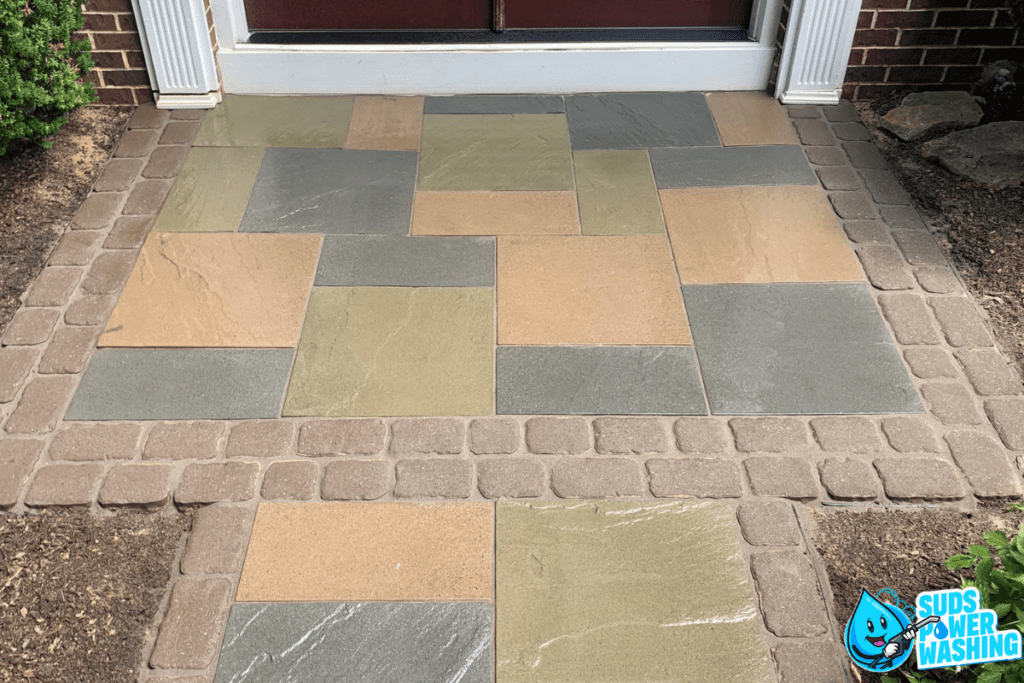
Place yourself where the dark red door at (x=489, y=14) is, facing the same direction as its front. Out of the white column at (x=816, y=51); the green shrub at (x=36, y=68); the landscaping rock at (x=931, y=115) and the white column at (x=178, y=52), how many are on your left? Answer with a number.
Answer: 2

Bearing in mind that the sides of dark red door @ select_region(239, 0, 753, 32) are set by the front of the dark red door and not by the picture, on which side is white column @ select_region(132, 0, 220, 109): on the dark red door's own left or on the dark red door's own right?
on the dark red door's own right

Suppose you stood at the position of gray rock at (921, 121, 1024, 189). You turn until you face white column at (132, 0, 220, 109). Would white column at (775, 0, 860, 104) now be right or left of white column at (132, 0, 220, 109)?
right

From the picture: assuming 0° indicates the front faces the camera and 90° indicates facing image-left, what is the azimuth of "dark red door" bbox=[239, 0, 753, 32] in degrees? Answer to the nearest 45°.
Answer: approximately 0°

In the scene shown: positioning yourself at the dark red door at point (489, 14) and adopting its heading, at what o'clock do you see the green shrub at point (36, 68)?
The green shrub is roughly at 2 o'clock from the dark red door.

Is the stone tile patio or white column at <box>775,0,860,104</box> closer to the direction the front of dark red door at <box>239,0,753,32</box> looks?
the stone tile patio

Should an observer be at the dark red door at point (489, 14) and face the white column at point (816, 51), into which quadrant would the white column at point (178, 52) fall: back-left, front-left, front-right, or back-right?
back-right

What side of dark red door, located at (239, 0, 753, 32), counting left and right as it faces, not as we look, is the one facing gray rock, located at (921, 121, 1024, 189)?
left

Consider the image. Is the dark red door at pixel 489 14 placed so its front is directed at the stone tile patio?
yes
